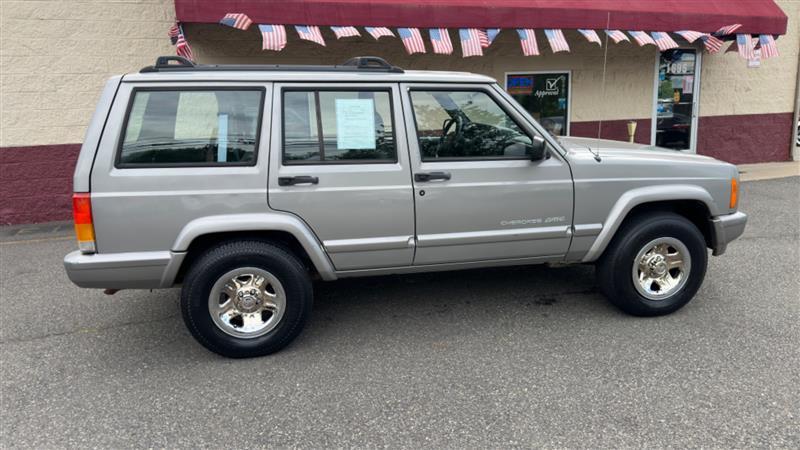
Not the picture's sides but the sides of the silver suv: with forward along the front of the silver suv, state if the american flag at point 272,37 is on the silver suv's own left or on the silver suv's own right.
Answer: on the silver suv's own left

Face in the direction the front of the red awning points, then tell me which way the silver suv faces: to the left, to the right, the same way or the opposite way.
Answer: to the left

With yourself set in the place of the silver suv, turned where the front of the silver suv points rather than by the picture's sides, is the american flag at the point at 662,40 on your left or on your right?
on your left

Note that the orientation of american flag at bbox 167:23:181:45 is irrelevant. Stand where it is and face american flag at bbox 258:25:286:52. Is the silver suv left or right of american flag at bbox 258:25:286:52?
right

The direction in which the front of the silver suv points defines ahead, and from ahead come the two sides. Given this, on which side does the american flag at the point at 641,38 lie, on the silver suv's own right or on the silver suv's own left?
on the silver suv's own left

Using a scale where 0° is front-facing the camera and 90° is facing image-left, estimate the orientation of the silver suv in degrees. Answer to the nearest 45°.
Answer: approximately 270°

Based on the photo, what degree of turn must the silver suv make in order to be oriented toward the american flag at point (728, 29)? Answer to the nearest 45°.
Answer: approximately 45° to its left

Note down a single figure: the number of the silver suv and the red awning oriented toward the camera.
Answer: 1

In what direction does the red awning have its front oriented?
toward the camera

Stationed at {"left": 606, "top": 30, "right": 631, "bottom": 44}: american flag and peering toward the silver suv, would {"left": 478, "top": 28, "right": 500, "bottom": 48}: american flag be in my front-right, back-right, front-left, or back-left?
front-right

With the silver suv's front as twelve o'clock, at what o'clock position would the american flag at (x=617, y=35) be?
The american flag is roughly at 10 o'clock from the silver suv.

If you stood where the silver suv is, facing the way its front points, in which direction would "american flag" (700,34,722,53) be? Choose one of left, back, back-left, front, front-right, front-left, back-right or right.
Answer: front-left

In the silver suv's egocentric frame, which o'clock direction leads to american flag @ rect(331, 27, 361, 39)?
The american flag is roughly at 9 o'clock from the silver suv.
